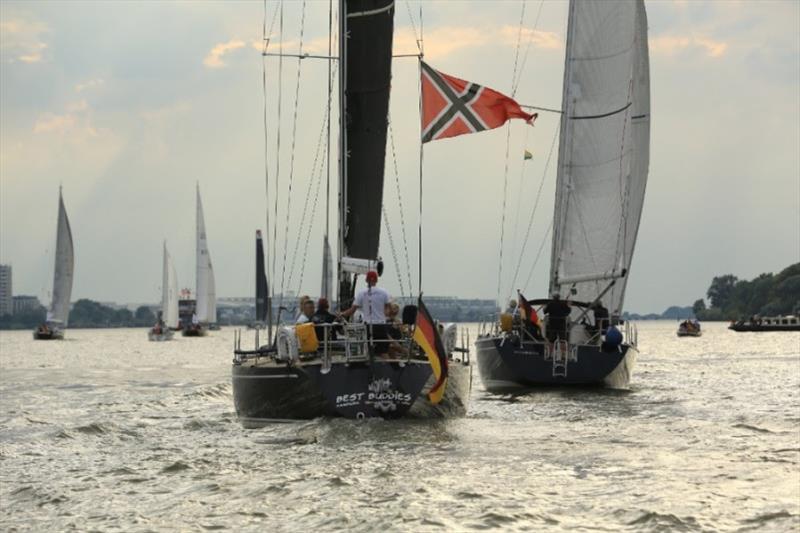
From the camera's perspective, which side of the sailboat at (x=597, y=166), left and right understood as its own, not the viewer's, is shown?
back

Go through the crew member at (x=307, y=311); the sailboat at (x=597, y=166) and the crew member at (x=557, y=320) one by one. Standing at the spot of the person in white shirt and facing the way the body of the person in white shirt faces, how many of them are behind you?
0

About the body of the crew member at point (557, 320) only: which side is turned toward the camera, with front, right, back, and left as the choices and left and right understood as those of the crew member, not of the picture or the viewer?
back

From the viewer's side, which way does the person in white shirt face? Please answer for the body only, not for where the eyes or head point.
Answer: away from the camera

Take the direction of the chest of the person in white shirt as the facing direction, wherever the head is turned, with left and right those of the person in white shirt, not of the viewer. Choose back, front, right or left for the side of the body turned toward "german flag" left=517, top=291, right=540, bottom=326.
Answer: front

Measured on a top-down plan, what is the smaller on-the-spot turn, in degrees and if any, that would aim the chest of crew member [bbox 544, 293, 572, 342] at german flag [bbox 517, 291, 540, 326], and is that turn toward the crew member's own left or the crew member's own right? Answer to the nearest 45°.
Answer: approximately 90° to the crew member's own left

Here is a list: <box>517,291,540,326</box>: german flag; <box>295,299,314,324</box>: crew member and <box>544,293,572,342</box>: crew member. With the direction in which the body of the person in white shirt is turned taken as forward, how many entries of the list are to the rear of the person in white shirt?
0

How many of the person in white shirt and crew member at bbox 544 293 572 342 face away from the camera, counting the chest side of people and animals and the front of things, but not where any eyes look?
2

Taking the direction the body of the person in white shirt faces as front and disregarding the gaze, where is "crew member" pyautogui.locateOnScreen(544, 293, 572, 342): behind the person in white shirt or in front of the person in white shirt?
in front

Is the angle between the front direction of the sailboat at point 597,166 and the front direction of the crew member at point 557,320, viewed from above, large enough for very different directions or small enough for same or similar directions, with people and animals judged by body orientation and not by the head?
same or similar directions

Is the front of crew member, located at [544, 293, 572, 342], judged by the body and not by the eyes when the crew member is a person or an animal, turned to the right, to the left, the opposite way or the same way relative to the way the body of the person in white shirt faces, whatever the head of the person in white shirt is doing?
the same way

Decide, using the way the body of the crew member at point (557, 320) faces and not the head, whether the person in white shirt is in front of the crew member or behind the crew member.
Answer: behind

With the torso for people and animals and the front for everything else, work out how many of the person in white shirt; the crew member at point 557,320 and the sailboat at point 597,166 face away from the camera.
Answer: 3

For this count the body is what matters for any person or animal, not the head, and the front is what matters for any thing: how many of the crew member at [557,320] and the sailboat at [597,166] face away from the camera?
2

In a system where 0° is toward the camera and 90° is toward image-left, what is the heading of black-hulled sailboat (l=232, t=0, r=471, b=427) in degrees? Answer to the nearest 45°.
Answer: approximately 180°

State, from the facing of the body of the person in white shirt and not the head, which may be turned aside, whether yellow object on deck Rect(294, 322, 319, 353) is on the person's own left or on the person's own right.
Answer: on the person's own left

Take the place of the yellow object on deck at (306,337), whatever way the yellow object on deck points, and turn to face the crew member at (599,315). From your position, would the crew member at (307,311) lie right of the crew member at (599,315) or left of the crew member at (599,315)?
left
